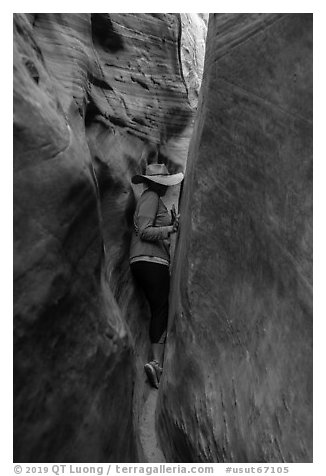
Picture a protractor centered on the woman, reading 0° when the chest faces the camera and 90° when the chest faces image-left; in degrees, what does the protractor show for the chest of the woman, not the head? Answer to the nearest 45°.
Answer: approximately 270°
